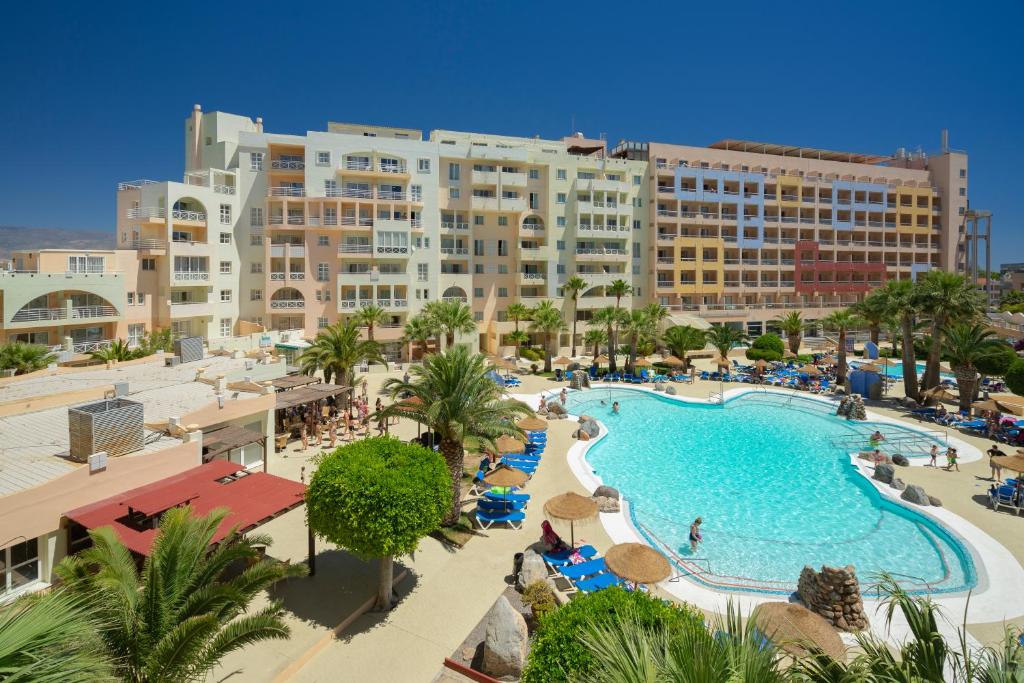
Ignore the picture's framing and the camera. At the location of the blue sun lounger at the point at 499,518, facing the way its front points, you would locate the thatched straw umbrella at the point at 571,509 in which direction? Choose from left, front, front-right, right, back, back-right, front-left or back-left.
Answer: front-right

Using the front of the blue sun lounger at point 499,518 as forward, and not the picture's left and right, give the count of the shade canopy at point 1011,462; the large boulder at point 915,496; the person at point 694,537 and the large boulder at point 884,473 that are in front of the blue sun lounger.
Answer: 4

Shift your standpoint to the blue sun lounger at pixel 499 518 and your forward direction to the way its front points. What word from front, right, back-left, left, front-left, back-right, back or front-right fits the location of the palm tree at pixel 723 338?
front-left

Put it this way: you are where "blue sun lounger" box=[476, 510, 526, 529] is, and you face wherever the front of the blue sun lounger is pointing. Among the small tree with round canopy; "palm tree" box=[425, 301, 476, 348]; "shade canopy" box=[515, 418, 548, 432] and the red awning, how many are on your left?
2

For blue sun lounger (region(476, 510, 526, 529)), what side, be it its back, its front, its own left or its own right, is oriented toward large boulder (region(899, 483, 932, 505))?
front

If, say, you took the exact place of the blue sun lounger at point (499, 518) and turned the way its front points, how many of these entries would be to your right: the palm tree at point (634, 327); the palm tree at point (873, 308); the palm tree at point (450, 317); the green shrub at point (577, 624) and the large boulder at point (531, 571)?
2

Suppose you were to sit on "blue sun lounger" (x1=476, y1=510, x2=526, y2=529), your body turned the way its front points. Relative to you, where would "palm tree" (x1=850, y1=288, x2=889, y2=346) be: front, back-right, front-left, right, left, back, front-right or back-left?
front-left

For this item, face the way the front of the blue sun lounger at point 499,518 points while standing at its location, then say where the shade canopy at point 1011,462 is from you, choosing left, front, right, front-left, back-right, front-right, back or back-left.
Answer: front

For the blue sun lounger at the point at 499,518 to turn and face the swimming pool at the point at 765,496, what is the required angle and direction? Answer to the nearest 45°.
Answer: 0° — it already faces it

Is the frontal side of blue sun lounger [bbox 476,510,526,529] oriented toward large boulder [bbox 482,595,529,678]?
no

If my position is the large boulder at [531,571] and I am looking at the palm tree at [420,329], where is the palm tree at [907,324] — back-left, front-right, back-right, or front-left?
front-right

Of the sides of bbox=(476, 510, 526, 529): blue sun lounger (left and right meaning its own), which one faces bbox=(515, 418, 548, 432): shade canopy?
left

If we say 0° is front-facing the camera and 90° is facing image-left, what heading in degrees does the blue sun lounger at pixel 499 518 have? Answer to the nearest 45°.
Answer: approximately 270°

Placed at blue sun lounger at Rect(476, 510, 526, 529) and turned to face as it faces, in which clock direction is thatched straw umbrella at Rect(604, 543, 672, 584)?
The thatched straw umbrella is roughly at 2 o'clock from the blue sun lounger.

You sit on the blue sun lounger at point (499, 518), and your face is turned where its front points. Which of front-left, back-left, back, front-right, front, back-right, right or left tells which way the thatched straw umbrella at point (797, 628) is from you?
front-right

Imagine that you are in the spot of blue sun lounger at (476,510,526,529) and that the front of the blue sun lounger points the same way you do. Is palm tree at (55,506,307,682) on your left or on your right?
on your right

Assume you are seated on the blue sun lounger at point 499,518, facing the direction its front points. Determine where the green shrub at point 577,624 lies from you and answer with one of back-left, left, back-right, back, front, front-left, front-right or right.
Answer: right

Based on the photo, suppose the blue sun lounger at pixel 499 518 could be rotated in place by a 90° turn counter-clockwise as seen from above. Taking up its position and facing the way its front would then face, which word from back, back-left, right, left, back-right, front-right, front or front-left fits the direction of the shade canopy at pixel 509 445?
front

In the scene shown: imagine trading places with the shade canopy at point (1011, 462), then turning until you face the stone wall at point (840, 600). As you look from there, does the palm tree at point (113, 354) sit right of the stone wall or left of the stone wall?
right
